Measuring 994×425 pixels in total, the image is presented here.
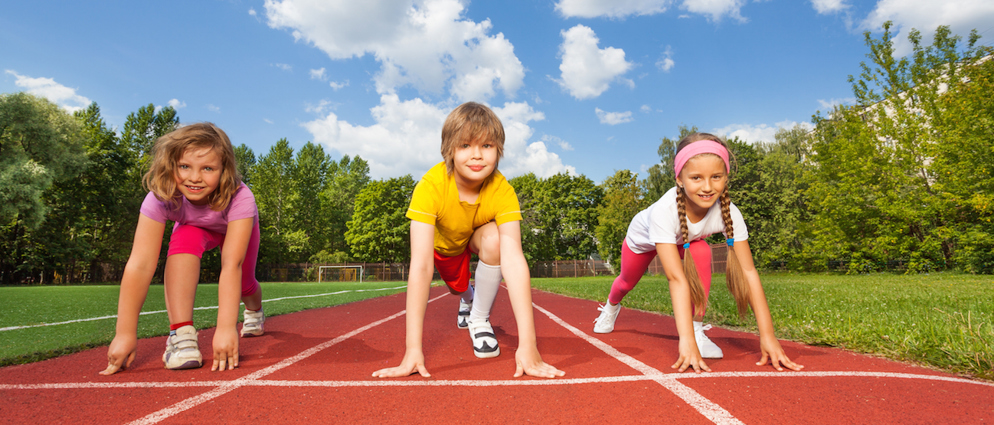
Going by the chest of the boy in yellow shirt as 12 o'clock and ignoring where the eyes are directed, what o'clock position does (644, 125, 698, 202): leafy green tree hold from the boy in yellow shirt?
The leafy green tree is roughly at 7 o'clock from the boy in yellow shirt.

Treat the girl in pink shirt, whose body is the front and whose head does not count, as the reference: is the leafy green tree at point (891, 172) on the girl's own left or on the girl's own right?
on the girl's own left

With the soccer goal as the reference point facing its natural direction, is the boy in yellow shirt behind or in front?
in front

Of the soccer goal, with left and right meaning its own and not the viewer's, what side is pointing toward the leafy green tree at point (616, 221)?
left

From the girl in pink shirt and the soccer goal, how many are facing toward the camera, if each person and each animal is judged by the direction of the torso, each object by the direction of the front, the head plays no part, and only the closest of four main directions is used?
2

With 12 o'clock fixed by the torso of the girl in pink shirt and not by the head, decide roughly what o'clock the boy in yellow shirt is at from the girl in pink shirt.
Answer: The boy in yellow shirt is roughly at 10 o'clock from the girl in pink shirt.

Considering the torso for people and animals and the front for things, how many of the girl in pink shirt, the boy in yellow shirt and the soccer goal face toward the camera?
3

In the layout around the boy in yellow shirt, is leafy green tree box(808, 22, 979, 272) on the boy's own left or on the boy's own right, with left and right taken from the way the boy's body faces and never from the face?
on the boy's own left
